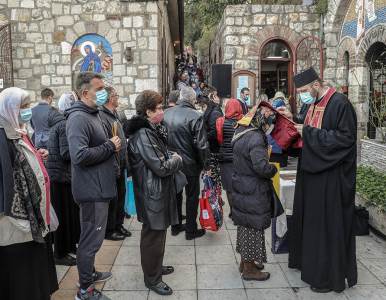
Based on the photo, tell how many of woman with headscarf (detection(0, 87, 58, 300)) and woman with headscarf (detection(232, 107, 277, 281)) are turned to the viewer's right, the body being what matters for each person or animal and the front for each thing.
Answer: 2

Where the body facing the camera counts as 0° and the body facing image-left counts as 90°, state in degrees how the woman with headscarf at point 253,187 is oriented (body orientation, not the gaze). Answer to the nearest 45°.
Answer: approximately 270°

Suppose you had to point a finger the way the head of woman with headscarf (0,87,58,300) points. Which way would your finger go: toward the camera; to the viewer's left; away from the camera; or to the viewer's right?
to the viewer's right

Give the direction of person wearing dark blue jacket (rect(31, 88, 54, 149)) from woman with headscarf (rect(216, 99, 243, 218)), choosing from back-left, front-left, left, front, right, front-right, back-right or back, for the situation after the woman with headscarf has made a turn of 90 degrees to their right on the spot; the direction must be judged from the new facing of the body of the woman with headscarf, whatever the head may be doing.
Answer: back-right

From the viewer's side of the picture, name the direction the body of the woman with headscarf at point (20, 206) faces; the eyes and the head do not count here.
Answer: to the viewer's right

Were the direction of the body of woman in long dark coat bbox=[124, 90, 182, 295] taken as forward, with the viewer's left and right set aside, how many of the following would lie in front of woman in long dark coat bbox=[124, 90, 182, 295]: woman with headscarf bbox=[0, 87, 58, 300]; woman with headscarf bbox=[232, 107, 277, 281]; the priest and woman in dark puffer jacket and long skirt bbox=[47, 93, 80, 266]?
2

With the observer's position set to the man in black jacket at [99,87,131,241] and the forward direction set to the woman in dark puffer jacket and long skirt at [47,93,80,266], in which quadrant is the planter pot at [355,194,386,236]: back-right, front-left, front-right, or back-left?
back-left

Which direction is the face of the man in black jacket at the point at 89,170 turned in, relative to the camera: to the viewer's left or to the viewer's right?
to the viewer's right

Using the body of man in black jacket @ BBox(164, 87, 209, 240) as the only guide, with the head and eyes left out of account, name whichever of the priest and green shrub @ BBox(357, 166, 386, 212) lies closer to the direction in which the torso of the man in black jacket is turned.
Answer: the green shrub

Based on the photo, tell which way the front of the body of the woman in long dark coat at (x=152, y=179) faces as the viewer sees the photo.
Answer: to the viewer's right
